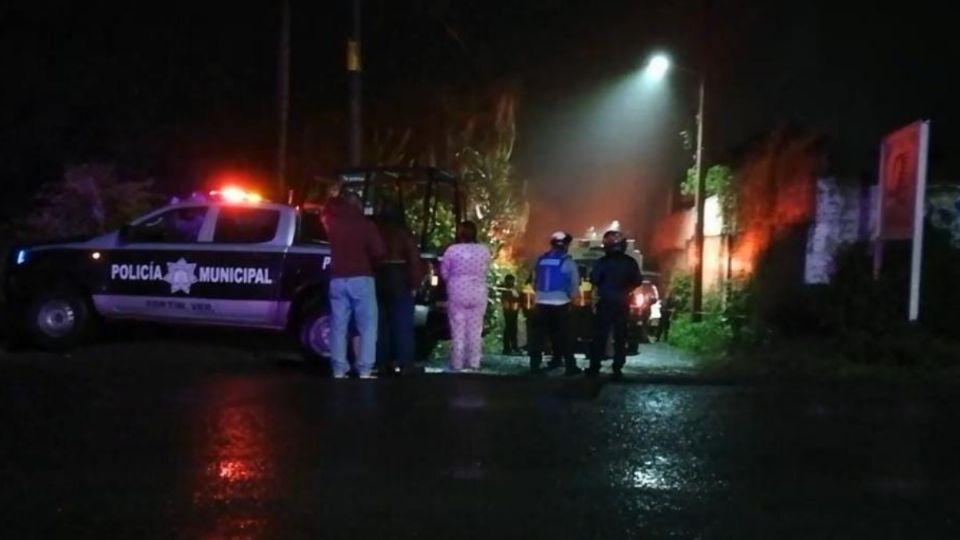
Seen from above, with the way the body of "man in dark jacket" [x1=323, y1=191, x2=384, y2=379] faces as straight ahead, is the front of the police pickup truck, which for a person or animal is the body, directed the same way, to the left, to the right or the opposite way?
to the left

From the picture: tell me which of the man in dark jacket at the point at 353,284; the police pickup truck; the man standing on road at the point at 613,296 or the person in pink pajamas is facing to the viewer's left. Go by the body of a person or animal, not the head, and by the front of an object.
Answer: the police pickup truck

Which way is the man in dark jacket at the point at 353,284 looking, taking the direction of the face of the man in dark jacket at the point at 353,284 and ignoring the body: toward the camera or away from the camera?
away from the camera

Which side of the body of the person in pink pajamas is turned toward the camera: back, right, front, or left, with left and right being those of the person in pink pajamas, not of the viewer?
back

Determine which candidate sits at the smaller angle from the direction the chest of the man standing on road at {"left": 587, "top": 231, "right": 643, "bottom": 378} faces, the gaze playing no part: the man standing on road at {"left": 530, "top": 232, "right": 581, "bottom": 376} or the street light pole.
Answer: the street light pole

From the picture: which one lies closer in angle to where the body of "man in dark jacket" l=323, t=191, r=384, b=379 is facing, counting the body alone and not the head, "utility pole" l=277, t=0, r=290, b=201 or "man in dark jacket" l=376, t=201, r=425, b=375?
the utility pole

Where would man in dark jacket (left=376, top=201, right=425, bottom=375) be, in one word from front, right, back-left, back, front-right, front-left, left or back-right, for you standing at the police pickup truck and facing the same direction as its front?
back-left

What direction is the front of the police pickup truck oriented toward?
to the viewer's left

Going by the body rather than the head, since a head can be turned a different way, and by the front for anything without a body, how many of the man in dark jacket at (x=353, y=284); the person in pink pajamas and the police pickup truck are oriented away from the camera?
2

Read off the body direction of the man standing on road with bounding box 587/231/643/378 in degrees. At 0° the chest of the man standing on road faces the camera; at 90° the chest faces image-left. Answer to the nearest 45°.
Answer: approximately 180°

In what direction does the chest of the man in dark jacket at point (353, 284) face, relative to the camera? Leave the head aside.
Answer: away from the camera
